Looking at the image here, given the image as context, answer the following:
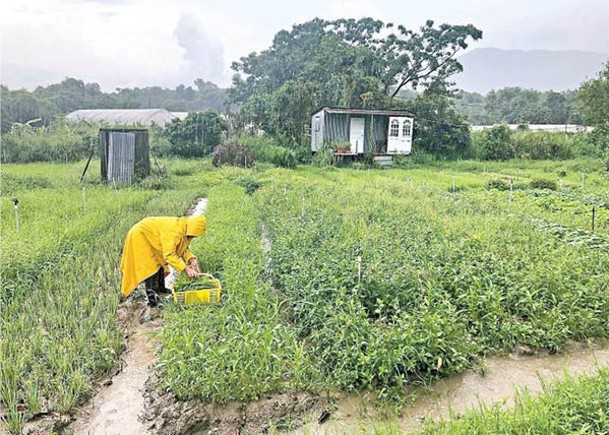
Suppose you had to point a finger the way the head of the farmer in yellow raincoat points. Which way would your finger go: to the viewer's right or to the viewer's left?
to the viewer's right

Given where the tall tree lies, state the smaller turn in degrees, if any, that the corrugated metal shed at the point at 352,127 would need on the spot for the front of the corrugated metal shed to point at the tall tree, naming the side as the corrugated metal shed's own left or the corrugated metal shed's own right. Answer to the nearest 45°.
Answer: approximately 180°

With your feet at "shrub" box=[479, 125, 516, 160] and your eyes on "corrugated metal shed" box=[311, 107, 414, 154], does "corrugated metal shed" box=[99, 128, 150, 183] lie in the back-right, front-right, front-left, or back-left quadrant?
front-left

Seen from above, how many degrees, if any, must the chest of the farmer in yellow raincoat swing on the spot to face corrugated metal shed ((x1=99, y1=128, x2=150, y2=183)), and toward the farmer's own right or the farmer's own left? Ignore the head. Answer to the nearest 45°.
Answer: approximately 90° to the farmer's own left

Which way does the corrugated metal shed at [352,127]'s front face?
toward the camera

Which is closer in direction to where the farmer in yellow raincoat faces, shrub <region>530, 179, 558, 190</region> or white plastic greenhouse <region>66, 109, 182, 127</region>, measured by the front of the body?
the shrub

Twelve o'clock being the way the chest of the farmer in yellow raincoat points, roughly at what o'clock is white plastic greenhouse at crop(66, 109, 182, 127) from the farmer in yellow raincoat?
The white plastic greenhouse is roughly at 9 o'clock from the farmer in yellow raincoat.

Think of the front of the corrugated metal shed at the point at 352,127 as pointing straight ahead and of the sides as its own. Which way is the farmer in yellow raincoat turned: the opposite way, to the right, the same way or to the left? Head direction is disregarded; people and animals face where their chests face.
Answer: to the left

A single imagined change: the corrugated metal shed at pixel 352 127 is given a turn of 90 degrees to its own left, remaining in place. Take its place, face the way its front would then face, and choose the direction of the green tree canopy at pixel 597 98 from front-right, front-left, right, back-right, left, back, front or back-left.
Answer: front

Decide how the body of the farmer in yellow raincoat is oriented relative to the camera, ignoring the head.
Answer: to the viewer's right

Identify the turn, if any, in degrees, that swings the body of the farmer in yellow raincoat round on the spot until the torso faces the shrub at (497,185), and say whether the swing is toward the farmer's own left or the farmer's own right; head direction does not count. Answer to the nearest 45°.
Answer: approximately 45° to the farmer's own left

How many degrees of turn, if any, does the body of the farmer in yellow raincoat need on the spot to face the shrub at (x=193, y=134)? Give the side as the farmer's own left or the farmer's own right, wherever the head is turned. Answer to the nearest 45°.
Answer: approximately 90° to the farmer's own left

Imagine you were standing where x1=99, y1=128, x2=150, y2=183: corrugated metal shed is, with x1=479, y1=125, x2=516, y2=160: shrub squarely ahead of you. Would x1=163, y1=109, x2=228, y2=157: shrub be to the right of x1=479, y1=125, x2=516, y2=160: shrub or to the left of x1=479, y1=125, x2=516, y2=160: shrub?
left

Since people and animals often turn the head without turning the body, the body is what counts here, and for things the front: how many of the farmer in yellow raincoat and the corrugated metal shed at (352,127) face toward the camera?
1
